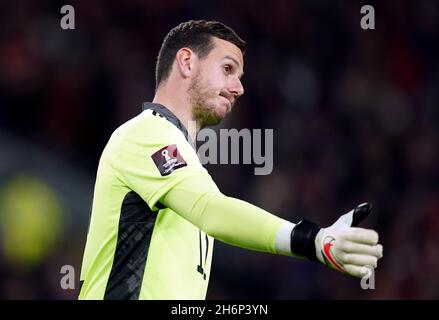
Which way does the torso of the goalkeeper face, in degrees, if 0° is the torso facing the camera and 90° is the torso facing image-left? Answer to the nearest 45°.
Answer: approximately 270°
